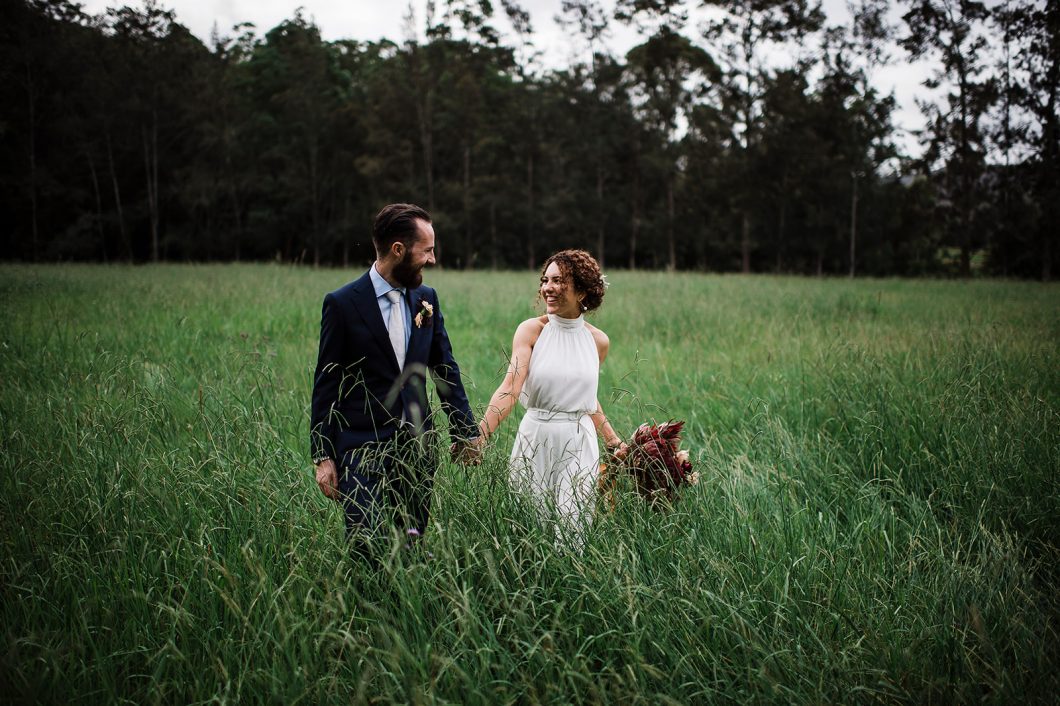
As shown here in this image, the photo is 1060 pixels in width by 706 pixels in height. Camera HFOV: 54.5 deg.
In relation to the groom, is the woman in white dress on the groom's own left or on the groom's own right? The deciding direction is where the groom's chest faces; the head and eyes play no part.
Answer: on the groom's own left

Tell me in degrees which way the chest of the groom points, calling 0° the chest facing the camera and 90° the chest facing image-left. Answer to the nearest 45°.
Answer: approximately 315°

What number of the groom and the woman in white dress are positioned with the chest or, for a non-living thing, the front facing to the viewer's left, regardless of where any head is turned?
0

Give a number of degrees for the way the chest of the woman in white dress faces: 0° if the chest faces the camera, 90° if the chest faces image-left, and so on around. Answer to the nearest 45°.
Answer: approximately 0°

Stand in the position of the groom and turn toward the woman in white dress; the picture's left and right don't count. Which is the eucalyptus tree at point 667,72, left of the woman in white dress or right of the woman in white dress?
left

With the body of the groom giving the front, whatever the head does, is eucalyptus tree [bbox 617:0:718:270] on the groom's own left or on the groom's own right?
on the groom's own left

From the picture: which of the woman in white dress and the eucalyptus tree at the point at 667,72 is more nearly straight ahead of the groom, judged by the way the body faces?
the woman in white dress

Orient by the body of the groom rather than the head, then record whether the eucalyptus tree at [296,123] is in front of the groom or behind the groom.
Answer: behind

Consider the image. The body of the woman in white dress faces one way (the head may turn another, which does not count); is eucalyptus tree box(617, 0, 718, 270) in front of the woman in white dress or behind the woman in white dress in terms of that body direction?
behind

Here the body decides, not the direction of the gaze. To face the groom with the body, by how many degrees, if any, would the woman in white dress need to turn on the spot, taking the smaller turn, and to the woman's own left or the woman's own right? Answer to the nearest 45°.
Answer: approximately 45° to the woman's own right

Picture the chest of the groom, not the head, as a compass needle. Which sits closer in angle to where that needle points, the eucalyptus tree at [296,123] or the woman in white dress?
the woman in white dress

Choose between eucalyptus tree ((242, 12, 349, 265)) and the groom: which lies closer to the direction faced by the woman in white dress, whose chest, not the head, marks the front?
the groom
